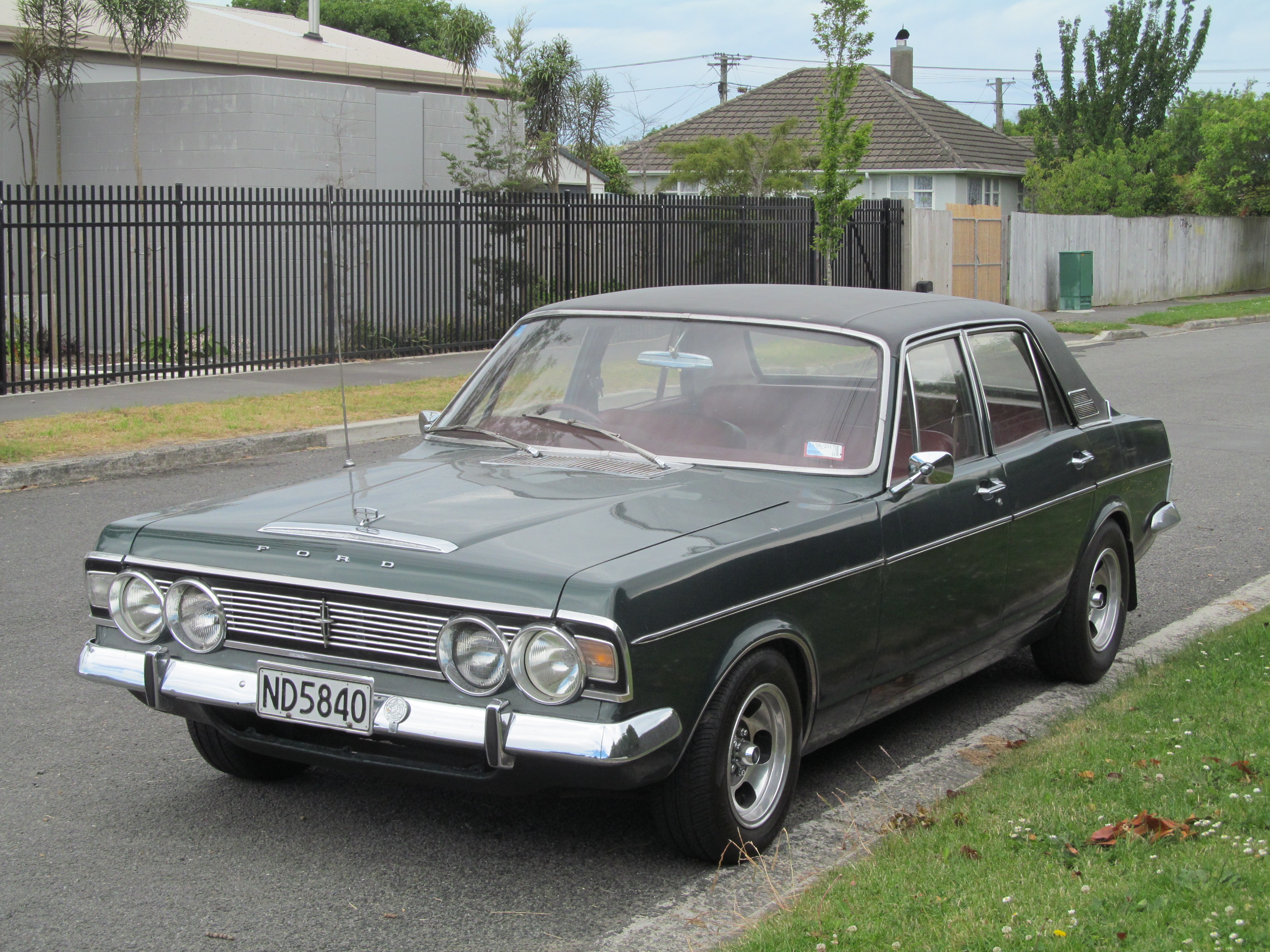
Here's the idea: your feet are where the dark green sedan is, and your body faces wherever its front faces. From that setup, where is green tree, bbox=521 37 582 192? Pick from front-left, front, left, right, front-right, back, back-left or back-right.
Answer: back-right

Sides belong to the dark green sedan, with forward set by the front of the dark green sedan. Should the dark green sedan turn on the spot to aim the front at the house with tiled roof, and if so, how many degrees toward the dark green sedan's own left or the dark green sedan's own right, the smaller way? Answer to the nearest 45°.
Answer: approximately 135° to the dark green sedan's own right

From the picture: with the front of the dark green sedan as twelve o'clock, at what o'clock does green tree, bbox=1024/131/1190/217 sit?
The green tree is roughly at 5 o'clock from the dark green sedan.

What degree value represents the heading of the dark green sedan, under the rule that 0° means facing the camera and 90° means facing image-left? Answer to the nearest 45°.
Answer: approximately 45°

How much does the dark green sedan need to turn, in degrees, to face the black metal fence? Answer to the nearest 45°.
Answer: approximately 135° to its right

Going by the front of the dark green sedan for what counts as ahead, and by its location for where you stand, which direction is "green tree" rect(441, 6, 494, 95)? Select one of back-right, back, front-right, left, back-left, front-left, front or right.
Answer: back-right

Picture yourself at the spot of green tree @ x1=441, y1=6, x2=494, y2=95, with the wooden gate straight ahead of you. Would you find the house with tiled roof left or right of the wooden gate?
left

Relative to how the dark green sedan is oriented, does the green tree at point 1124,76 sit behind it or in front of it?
behind

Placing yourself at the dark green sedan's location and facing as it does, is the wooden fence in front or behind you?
behind

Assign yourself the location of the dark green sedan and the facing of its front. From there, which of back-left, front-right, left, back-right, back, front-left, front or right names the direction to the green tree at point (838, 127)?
back-right

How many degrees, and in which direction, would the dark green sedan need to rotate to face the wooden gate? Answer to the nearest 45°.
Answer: approximately 135° to its right
